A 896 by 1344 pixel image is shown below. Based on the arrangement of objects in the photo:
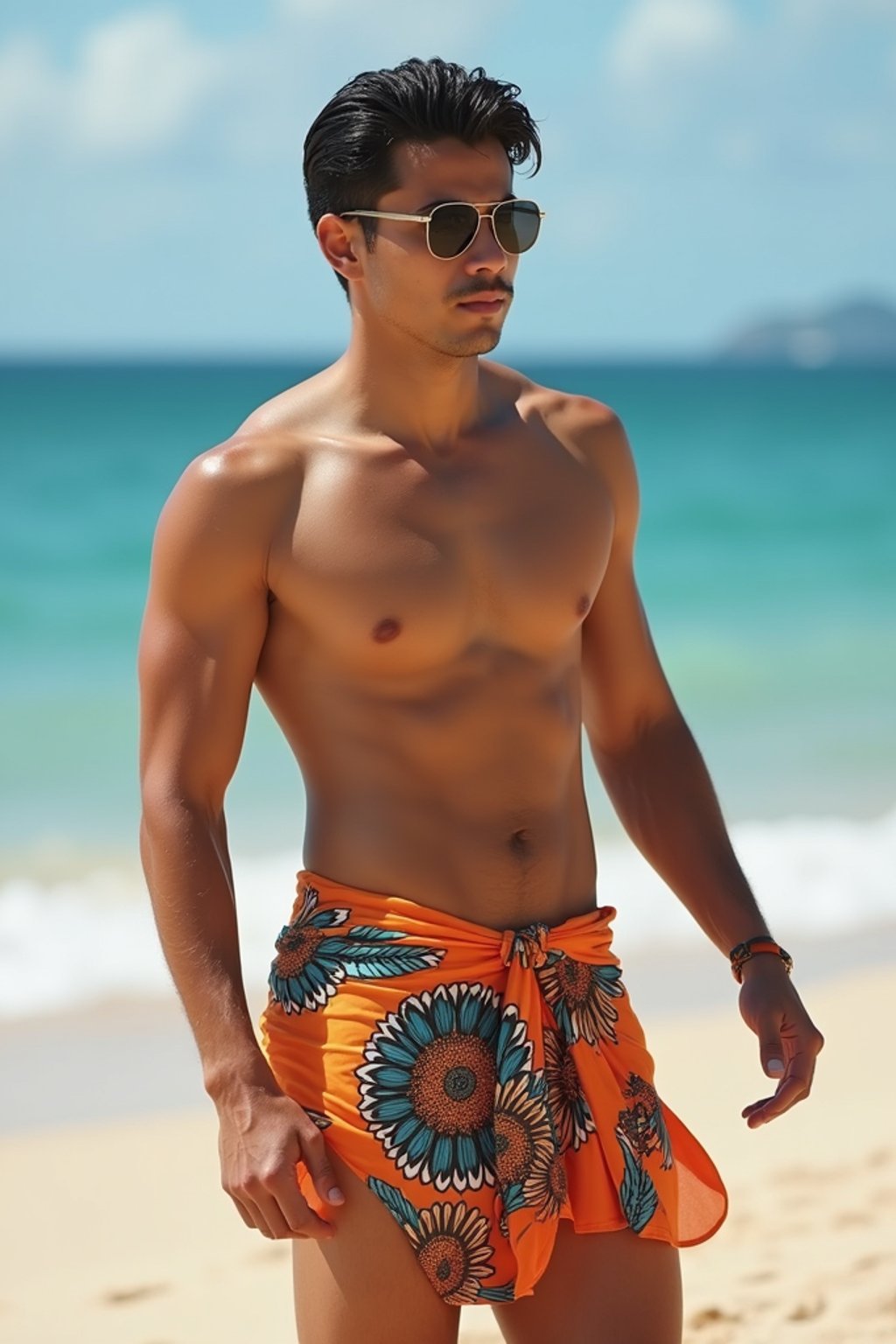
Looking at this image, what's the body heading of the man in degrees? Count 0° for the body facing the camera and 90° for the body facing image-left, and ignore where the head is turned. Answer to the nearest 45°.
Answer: approximately 315°

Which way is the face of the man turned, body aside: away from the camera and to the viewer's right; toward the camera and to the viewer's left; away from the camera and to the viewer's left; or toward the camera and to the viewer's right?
toward the camera and to the viewer's right
